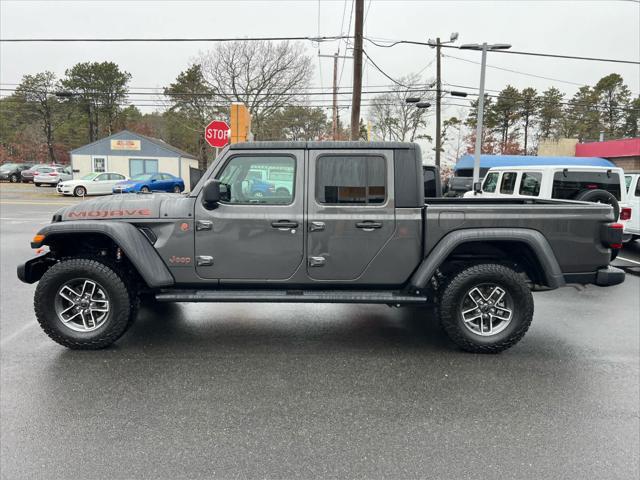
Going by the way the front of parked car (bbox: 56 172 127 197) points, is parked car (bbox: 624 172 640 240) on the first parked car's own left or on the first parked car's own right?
on the first parked car's own left

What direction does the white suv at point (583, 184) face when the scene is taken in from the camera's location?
facing away from the viewer and to the left of the viewer

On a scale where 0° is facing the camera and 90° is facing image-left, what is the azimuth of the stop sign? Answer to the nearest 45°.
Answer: approximately 0°

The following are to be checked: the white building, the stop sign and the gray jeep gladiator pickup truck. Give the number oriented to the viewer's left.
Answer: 1

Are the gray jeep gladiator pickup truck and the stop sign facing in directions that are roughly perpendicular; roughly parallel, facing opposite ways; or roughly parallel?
roughly perpendicular

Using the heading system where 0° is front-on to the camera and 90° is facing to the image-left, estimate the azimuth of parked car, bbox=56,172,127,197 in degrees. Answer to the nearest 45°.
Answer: approximately 45°

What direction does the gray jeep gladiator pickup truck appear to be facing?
to the viewer's left
